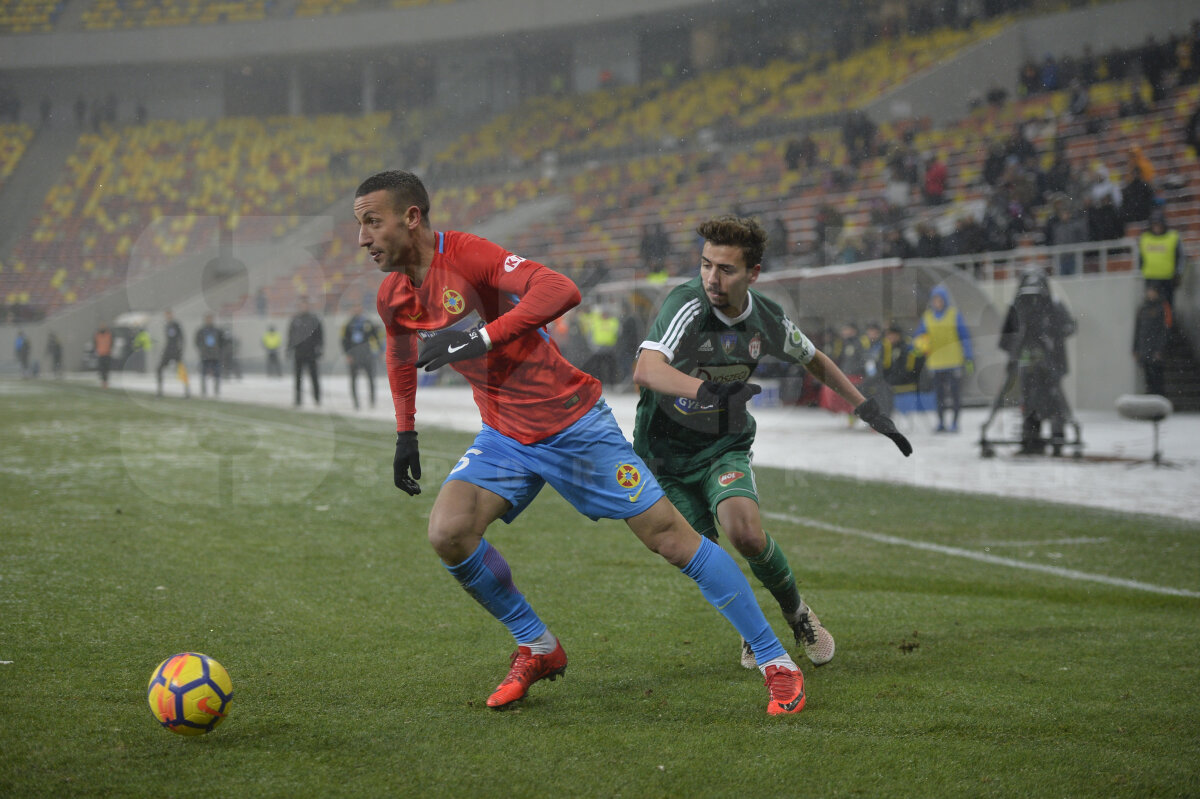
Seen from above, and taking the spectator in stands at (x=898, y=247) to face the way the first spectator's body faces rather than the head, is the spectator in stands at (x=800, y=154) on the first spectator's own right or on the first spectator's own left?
on the first spectator's own right

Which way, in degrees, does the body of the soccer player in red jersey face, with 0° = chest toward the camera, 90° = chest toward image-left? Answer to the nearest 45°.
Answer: approximately 45°

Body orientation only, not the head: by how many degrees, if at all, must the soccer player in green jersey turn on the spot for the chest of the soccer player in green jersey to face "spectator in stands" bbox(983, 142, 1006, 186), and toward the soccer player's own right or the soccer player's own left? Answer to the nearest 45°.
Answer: approximately 180°

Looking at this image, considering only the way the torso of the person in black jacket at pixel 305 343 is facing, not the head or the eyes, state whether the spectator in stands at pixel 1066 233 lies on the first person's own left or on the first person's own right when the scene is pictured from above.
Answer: on the first person's own left

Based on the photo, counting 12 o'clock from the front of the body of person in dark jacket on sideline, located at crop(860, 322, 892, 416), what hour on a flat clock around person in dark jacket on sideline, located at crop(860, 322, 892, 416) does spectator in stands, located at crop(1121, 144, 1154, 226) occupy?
spectator in stands, located at crop(1121, 144, 1154, 226) is roughly at 6 o'clock from person in dark jacket on sideline, located at crop(860, 322, 892, 416).

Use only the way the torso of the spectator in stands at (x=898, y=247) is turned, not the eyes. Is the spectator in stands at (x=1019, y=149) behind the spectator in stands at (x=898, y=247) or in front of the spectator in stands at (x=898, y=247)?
behind

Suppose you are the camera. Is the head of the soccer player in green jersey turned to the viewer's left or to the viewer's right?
to the viewer's left

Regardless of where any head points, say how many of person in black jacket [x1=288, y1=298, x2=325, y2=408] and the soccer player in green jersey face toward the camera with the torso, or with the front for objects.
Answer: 2

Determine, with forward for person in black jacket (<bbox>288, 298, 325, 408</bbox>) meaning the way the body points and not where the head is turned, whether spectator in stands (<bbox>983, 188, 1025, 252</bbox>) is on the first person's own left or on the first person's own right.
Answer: on the first person's own left

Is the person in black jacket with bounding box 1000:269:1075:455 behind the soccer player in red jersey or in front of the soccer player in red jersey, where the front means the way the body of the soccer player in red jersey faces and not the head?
behind
